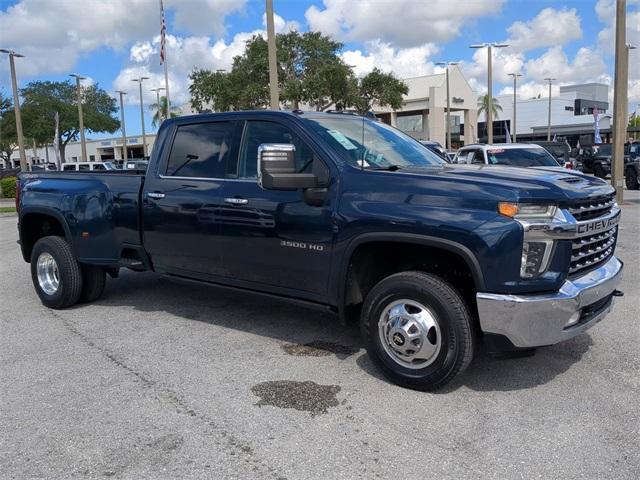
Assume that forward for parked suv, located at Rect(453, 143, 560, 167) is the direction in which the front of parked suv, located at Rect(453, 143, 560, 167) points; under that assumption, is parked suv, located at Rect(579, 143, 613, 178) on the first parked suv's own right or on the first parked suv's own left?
on the first parked suv's own left

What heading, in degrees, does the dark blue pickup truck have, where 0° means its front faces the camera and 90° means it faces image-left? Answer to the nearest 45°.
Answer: approximately 315°

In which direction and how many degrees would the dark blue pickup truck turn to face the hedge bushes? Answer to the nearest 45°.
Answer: approximately 180°

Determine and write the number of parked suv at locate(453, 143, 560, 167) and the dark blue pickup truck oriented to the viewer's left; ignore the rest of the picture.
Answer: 0

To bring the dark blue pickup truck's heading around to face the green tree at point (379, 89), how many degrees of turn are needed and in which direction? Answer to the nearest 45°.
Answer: approximately 135° to its left

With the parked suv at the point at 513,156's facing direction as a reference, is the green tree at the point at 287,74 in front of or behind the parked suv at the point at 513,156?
behind

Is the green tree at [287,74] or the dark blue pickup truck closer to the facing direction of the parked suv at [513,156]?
the dark blue pickup truck

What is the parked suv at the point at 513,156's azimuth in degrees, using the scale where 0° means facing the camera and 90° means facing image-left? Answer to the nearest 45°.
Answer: approximately 315°

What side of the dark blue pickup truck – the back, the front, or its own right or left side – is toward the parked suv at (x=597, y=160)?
left

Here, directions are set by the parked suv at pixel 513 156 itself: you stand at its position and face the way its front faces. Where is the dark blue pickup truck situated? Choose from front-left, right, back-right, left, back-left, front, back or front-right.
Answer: front-right

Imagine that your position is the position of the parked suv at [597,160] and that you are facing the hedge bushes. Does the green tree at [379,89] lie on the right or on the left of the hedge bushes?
right
